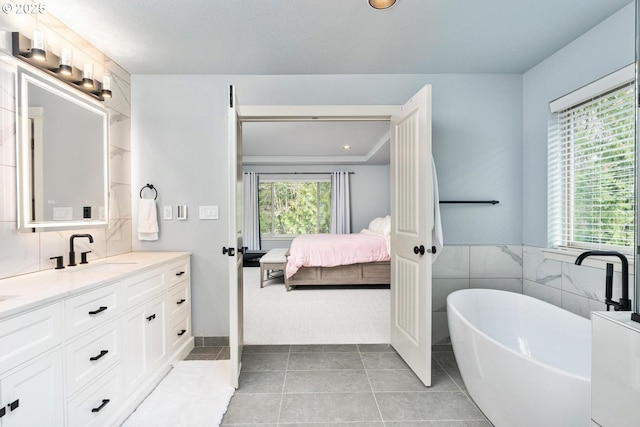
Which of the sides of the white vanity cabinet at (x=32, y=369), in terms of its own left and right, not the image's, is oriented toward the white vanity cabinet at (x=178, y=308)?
left

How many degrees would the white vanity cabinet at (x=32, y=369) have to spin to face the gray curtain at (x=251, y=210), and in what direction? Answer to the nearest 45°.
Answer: approximately 90° to its left

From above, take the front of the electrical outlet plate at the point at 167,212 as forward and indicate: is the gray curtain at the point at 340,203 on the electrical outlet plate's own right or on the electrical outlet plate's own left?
on the electrical outlet plate's own left

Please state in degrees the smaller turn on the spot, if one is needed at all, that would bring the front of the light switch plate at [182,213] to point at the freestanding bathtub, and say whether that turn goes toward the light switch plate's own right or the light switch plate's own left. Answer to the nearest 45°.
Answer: approximately 45° to the light switch plate's own left

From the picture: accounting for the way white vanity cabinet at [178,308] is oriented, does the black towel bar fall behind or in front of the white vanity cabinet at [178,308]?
in front

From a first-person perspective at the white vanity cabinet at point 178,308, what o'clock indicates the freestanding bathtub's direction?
The freestanding bathtub is roughly at 12 o'clock from the white vanity cabinet.

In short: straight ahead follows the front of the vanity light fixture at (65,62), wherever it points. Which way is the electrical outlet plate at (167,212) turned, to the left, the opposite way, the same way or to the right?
to the right

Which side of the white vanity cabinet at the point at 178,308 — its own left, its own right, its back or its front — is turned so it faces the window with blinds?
front

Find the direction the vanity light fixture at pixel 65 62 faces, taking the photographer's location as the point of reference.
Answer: facing to the right of the viewer
